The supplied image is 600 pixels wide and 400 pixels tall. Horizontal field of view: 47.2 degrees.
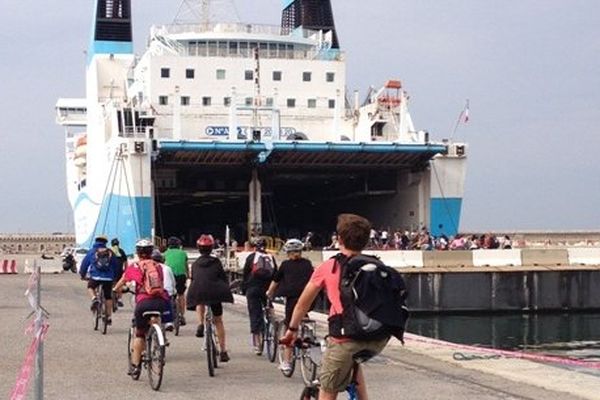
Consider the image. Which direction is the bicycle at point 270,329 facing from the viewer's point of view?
away from the camera

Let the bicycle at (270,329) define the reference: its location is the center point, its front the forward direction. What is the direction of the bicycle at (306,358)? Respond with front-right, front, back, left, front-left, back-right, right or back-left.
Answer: back

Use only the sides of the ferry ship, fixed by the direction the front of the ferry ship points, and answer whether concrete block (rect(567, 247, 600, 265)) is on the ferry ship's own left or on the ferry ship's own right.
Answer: on the ferry ship's own right

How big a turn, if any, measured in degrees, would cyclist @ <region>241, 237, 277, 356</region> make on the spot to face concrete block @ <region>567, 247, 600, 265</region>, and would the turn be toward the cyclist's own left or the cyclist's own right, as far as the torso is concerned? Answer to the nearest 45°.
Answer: approximately 45° to the cyclist's own right

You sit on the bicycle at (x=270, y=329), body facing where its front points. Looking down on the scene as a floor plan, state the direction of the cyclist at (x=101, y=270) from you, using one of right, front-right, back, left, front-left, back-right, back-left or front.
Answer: front-left

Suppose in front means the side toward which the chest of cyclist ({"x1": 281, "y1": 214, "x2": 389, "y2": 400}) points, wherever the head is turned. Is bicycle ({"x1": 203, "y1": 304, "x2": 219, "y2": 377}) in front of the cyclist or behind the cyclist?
in front

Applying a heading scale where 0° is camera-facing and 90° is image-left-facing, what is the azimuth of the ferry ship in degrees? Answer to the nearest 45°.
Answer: approximately 180°

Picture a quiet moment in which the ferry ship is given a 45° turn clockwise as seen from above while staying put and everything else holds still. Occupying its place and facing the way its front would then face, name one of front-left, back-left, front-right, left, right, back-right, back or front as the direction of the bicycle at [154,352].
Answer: back-right

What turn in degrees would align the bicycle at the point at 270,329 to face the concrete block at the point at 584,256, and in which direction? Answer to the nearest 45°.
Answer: approximately 45° to its right

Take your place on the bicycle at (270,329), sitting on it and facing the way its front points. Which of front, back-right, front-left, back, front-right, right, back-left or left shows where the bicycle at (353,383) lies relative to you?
back

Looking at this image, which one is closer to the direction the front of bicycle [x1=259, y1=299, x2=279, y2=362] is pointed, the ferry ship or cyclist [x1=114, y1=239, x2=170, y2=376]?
the ferry ship

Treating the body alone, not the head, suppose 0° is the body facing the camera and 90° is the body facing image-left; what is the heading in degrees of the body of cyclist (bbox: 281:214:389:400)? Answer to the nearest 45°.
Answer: approximately 135°

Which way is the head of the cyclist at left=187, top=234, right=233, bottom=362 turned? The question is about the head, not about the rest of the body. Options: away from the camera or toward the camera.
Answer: away from the camera

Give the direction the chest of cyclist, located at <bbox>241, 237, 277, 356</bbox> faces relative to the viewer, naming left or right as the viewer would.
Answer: facing away from the viewer

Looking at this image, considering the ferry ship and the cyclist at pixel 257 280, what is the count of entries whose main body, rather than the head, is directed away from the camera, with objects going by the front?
2

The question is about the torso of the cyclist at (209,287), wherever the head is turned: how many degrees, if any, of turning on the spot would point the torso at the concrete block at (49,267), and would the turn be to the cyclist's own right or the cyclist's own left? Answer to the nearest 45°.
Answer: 0° — they already face it

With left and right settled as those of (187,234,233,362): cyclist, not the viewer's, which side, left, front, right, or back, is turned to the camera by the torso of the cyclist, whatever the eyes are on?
back
